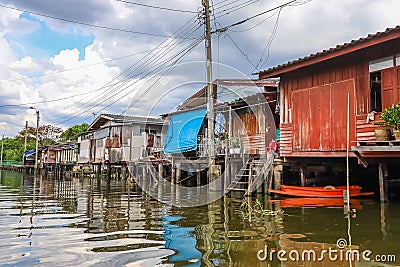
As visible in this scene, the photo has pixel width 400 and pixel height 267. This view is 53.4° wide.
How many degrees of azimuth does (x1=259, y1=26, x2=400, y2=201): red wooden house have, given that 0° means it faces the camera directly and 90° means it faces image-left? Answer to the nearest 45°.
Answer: approximately 45°

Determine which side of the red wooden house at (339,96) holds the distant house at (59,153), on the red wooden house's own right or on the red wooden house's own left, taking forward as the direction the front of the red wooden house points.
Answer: on the red wooden house's own right

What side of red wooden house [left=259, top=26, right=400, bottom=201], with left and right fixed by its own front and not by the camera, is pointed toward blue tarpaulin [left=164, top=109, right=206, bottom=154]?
right
